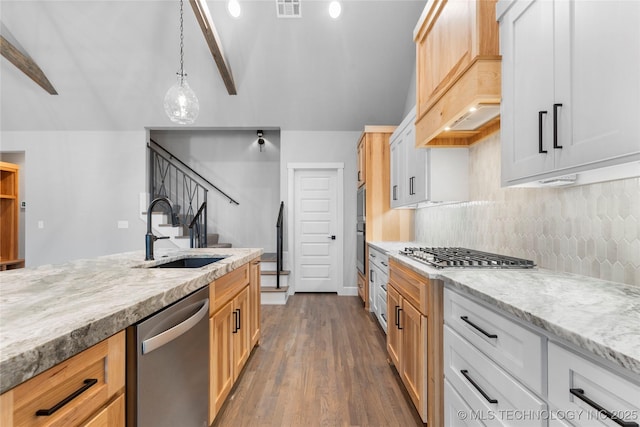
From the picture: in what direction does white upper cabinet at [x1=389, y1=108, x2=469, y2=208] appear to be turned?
to the viewer's left

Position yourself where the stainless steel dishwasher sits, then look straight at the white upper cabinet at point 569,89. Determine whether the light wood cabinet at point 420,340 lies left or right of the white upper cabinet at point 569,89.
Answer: left

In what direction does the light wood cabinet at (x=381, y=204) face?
to the viewer's left

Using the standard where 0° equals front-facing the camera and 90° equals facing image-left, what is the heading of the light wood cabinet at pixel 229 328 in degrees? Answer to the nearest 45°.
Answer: approximately 270°

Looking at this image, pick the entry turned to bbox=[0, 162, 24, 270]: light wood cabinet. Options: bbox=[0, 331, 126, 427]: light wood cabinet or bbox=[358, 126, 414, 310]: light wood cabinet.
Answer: bbox=[358, 126, 414, 310]: light wood cabinet

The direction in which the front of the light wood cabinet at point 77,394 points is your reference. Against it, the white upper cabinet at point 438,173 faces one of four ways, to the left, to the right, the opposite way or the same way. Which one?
the opposite way

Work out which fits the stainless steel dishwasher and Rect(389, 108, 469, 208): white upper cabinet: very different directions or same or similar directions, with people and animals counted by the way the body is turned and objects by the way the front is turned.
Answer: very different directions

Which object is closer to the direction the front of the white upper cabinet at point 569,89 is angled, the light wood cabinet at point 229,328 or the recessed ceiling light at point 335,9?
the light wood cabinet

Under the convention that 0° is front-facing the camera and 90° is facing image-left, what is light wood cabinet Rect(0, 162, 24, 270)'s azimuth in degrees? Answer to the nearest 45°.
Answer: approximately 315°

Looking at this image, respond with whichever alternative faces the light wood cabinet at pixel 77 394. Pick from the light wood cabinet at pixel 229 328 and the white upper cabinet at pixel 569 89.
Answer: the white upper cabinet

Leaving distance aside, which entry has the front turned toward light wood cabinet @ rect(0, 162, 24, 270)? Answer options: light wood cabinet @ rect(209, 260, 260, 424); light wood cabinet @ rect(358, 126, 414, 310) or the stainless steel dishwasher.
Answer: light wood cabinet @ rect(358, 126, 414, 310)

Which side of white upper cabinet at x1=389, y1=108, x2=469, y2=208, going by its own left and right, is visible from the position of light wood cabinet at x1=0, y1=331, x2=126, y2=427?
left
